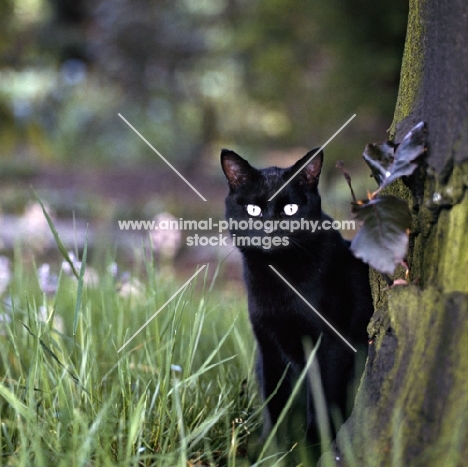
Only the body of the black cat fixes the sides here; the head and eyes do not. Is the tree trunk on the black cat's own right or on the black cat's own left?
on the black cat's own left

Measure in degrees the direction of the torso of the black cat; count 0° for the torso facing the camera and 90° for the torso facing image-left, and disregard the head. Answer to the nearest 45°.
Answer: approximately 45°
